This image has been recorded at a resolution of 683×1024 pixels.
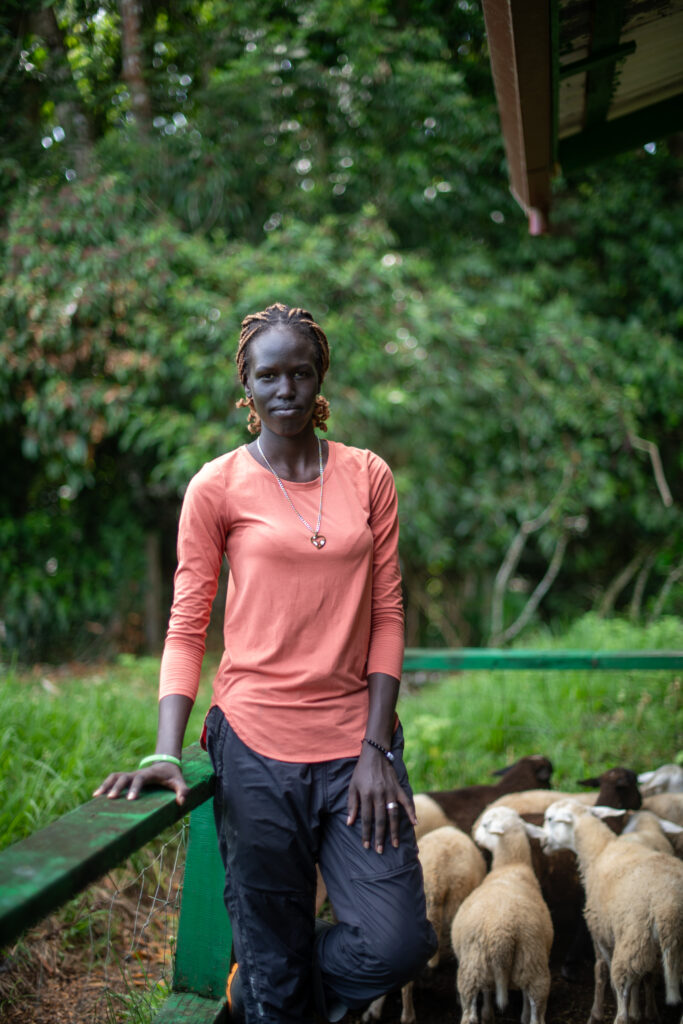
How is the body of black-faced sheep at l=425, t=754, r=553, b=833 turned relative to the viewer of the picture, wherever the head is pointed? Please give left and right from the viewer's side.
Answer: facing to the right of the viewer

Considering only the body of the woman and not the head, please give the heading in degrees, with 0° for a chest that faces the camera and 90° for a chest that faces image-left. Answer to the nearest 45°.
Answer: approximately 0°

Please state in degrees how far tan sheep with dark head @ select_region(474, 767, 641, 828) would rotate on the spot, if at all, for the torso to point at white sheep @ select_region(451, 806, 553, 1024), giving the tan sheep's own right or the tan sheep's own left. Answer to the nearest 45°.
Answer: approximately 90° to the tan sheep's own right
